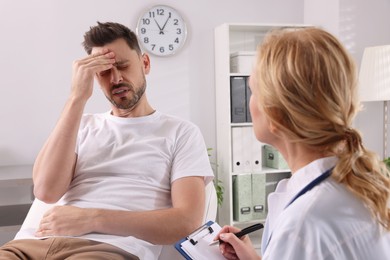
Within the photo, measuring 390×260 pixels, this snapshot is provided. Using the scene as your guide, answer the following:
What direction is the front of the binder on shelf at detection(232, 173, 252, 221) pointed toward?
toward the camera

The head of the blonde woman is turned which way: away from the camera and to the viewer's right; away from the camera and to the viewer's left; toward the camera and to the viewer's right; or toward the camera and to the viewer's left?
away from the camera and to the viewer's left

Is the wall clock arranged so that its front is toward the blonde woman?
yes

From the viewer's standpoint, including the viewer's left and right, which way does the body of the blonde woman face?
facing away from the viewer and to the left of the viewer

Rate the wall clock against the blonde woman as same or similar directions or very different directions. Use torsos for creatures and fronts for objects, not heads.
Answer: very different directions

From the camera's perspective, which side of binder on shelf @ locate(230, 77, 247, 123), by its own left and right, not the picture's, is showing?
front

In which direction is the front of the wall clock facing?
toward the camera

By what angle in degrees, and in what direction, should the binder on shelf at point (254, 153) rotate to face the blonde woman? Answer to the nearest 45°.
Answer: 0° — it already faces them

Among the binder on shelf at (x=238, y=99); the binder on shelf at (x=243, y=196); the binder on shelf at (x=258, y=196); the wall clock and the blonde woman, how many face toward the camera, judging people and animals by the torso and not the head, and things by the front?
4

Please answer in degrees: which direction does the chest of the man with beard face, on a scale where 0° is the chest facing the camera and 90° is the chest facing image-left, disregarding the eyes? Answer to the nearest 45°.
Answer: approximately 45°

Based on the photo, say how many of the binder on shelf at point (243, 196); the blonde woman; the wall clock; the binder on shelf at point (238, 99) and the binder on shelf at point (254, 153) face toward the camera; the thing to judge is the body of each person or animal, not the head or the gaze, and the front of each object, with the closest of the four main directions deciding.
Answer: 4
